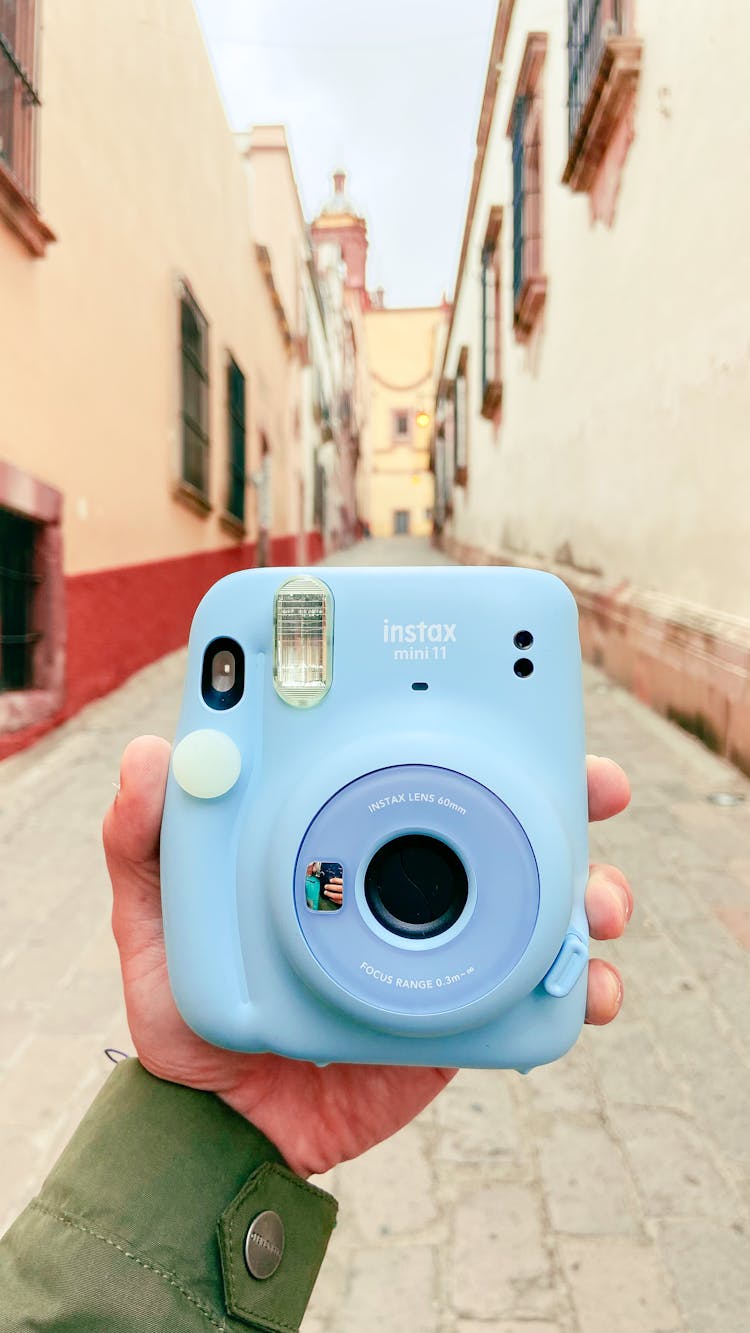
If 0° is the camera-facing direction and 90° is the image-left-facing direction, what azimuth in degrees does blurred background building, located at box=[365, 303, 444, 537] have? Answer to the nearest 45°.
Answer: approximately 0°
